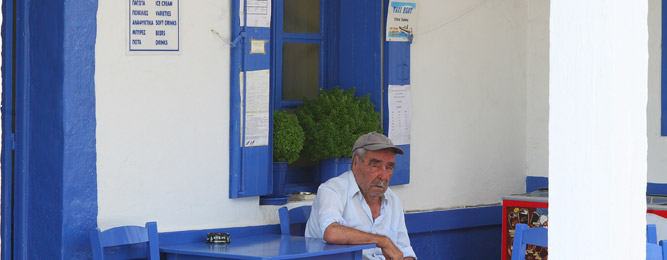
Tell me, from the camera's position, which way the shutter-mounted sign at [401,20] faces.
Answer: facing the viewer

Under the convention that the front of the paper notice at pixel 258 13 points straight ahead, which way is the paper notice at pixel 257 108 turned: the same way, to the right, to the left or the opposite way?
the same way

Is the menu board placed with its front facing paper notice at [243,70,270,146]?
no

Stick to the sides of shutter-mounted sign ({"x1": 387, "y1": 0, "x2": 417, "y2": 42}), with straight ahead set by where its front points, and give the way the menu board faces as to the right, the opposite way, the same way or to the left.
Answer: the same way

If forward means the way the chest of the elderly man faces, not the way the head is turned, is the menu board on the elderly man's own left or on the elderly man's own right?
on the elderly man's own right

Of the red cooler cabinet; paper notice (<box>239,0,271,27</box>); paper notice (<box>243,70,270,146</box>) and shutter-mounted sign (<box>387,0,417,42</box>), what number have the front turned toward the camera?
4

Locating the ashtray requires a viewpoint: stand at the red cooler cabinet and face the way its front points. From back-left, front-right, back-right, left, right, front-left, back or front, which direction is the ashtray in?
front-right

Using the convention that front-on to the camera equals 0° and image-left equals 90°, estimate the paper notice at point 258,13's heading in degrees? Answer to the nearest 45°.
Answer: approximately 0°

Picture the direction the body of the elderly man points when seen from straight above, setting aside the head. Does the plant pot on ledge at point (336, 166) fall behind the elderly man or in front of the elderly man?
behind

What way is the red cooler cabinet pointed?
toward the camera
